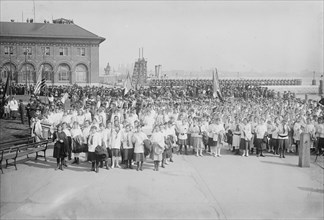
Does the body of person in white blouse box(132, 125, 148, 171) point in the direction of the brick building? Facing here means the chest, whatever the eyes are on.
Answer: no

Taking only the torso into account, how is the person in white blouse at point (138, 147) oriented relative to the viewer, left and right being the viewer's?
facing the viewer

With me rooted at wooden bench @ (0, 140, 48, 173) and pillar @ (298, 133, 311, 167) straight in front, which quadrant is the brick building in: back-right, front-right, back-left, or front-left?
back-left

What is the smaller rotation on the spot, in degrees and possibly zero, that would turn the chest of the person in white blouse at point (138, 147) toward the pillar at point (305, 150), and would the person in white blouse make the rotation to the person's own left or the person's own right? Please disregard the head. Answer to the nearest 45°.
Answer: approximately 90° to the person's own left

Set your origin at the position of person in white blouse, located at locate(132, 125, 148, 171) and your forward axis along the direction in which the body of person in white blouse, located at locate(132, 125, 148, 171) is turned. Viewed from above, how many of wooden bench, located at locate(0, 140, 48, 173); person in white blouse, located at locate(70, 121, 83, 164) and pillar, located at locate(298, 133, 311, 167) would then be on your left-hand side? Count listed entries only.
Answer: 1

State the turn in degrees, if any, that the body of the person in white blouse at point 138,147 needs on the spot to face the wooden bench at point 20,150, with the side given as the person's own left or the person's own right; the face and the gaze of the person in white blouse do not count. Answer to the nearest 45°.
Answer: approximately 90° to the person's own right

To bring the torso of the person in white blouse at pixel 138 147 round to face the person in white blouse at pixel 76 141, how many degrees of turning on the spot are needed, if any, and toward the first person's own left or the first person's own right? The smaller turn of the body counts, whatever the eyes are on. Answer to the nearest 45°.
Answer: approximately 90° to the first person's own right

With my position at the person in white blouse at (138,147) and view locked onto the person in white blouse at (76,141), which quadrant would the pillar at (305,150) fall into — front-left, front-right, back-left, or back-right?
back-right

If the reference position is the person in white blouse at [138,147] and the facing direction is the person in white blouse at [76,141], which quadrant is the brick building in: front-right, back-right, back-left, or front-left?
front-right

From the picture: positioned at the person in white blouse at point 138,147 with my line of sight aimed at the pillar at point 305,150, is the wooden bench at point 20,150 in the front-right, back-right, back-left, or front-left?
back-left
